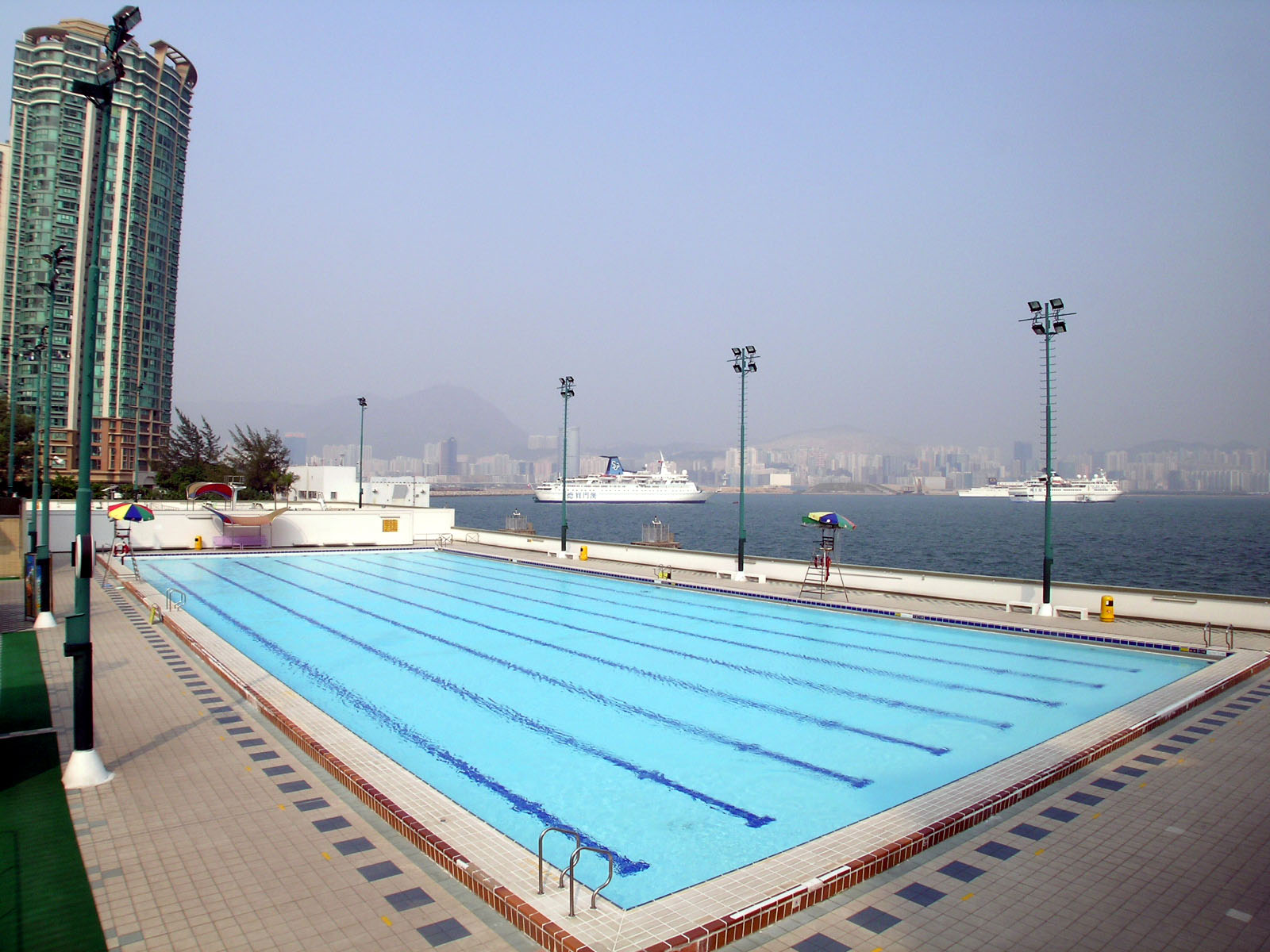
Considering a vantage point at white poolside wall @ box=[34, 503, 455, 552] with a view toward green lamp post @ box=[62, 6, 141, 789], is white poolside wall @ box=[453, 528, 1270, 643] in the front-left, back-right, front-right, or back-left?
front-left

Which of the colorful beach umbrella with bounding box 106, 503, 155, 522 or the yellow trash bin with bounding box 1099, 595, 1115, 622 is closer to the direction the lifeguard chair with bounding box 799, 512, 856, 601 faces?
the colorful beach umbrella

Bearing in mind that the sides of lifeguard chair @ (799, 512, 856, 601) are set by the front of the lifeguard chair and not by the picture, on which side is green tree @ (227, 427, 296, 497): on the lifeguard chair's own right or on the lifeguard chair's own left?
on the lifeguard chair's own right

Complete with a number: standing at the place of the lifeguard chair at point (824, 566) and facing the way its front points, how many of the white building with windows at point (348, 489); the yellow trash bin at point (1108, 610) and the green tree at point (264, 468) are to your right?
2

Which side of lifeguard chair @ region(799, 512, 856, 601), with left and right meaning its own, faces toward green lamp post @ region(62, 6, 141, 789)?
front

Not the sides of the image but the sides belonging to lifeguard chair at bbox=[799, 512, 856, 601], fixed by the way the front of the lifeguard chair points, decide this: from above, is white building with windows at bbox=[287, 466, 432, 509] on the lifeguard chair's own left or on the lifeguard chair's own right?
on the lifeguard chair's own right

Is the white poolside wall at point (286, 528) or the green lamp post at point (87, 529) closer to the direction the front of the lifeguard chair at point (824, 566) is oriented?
the green lamp post

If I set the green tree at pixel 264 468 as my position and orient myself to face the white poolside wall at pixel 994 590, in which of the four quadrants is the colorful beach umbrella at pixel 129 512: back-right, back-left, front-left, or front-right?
front-right

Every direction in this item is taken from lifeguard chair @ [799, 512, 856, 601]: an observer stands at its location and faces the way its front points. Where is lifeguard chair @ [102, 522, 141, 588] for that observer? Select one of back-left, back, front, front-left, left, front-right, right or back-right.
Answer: front-right

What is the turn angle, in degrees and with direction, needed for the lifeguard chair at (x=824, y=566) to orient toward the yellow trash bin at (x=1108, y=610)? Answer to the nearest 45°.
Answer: approximately 90° to its left

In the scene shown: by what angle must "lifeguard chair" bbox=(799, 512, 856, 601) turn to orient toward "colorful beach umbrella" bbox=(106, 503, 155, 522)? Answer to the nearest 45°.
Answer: approximately 45° to its right

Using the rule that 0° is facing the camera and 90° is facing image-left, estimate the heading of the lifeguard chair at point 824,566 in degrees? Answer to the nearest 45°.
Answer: approximately 45°

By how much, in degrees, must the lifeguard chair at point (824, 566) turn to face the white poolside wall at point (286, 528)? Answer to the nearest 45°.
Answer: approximately 45° to its right

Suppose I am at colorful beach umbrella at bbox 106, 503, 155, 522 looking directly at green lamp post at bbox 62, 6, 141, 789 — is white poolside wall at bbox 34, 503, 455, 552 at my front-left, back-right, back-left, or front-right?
back-left
